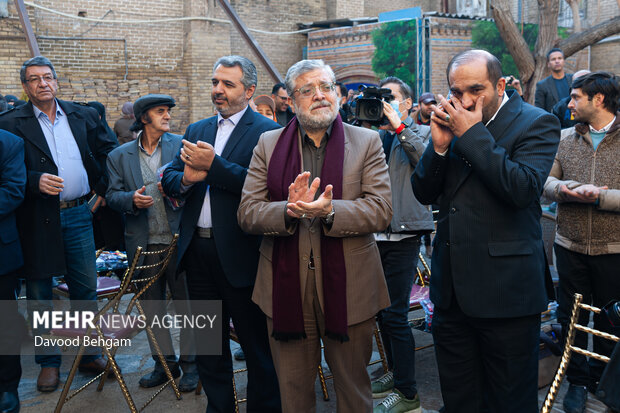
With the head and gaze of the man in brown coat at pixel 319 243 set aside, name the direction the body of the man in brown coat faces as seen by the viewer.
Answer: toward the camera

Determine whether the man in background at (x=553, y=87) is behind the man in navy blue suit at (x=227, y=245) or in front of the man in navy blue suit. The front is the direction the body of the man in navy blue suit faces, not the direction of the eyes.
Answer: behind

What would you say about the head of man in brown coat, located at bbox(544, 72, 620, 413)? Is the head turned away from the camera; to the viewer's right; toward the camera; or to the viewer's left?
to the viewer's left

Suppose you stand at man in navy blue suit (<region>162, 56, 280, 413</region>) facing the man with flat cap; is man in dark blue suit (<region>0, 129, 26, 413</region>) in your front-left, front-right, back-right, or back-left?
front-left

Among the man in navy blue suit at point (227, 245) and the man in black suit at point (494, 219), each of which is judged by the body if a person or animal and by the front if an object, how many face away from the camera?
0

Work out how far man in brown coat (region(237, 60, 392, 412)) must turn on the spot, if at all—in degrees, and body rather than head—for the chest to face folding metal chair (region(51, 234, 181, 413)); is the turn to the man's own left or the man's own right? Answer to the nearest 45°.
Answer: approximately 135° to the man's own right

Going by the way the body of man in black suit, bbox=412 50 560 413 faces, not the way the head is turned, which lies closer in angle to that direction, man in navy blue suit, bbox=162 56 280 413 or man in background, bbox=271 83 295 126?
the man in navy blue suit

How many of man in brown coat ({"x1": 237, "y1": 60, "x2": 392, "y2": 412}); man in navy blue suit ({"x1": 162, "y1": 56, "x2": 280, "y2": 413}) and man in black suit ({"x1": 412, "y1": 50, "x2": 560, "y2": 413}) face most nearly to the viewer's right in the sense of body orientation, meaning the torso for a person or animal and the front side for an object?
0

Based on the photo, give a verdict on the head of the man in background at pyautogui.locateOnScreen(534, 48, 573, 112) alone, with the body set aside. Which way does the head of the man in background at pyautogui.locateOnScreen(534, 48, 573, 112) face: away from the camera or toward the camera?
toward the camera

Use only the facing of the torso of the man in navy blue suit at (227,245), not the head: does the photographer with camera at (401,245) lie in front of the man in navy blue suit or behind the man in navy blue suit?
behind

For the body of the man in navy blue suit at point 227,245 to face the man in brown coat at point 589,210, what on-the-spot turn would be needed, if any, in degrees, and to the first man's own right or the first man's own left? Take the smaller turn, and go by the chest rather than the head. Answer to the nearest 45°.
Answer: approximately 135° to the first man's own left

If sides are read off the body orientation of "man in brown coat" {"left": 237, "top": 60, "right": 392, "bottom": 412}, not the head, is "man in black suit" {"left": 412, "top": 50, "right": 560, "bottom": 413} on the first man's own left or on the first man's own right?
on the first man's own left

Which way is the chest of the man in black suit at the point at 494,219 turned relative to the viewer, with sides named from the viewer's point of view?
facing the viewer and to the left of the viewer

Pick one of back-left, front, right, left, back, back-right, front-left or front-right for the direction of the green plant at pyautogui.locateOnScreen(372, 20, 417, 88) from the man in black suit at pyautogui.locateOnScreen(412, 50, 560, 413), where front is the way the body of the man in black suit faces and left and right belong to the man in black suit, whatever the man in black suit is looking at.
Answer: back-right
